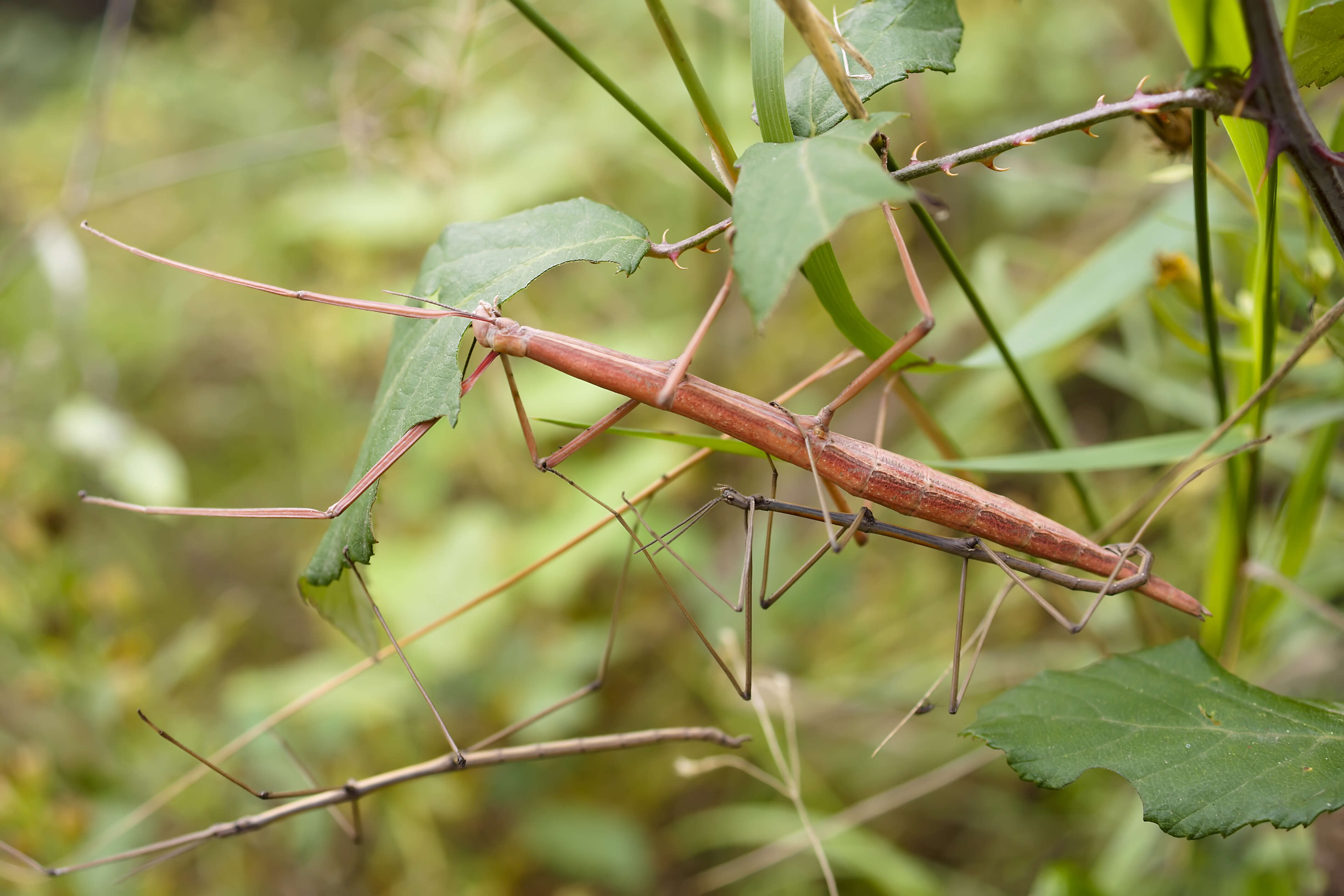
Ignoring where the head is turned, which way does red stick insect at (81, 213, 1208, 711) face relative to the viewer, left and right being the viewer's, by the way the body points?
facing to the left of the viewer
